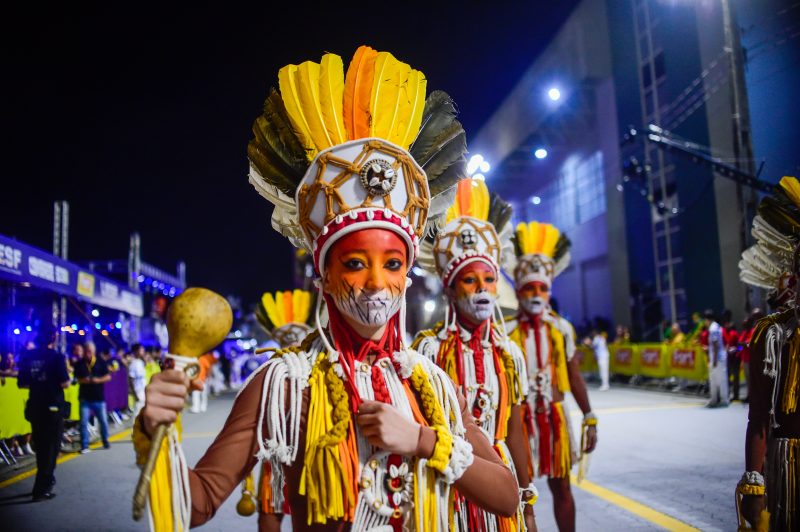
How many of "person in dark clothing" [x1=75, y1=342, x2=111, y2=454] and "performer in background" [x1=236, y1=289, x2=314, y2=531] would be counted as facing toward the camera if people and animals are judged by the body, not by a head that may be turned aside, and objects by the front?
2

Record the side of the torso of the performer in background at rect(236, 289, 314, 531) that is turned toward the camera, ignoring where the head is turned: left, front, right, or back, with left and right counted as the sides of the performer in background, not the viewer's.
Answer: front

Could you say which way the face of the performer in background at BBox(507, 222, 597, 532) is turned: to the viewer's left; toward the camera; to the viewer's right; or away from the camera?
toward the camera

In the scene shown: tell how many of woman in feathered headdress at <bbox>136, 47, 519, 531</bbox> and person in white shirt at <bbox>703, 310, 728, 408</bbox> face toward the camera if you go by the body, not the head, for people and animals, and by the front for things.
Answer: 1

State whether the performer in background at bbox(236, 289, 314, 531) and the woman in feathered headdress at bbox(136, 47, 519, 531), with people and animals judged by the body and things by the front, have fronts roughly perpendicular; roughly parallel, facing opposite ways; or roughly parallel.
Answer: roughly parallel

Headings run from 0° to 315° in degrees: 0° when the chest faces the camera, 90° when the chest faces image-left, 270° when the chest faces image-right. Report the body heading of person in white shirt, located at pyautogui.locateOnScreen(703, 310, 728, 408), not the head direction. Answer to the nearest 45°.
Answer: approximately 90°

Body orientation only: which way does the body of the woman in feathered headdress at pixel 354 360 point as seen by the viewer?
toward the camera

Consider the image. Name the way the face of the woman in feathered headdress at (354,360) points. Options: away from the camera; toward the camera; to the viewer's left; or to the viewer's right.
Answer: toward the camera

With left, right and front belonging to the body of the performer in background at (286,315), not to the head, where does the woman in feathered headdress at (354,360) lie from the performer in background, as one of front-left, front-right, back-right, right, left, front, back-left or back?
front

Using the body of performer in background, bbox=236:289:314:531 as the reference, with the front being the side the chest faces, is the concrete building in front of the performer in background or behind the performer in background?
behind

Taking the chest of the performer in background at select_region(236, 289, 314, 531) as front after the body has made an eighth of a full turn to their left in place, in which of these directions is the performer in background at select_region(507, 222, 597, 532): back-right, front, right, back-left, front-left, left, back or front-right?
front

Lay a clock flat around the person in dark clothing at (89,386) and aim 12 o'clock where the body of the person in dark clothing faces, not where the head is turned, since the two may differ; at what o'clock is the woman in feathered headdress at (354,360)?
The woman in feathered headdress is roughly at 12 o'clock from the person in dark clothing.

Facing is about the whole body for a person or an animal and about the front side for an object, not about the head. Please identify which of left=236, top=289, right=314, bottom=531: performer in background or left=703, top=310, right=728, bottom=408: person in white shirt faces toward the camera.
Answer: the performer in background
